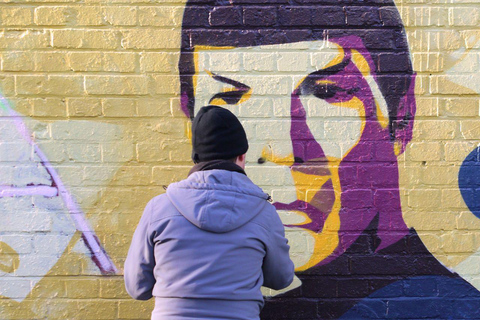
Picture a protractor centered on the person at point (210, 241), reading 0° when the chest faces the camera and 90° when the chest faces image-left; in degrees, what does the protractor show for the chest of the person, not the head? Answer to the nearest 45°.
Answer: approximately 180°
